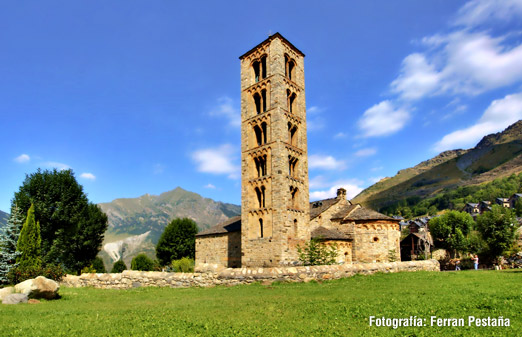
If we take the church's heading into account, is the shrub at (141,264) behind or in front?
in front

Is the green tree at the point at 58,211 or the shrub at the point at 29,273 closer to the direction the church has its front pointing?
the green tree

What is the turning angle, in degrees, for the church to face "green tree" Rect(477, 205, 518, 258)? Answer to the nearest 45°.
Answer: approximately 135° to its right

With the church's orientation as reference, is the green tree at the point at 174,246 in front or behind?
in front

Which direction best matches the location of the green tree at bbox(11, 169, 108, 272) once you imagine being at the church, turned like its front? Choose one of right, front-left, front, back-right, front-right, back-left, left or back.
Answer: front-left

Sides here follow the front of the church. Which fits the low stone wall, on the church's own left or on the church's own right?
on the church's own left

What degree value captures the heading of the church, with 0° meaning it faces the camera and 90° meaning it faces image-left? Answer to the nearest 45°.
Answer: approximately 135°

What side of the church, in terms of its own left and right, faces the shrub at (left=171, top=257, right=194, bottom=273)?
front

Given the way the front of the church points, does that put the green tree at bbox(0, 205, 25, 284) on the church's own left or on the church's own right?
on the church's own left

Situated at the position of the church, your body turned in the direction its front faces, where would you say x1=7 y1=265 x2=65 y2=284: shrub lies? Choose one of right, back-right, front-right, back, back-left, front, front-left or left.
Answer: left
